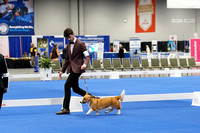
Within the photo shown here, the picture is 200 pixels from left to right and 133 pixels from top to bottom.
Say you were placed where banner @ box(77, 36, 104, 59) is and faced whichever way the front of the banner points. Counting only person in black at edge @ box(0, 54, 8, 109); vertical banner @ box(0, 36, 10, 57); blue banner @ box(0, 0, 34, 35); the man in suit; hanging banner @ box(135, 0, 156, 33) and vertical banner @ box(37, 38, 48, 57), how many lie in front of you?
2

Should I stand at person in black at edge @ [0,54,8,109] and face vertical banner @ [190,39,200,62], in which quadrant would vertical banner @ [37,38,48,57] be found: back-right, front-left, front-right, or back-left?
front-left

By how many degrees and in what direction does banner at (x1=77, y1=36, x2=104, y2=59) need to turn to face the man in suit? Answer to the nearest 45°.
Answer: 0° — it already faces them

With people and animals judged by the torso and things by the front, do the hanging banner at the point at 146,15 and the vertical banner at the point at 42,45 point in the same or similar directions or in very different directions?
same or similar directions

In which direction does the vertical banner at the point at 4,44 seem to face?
toward the camera

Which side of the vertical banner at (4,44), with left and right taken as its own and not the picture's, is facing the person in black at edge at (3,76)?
front

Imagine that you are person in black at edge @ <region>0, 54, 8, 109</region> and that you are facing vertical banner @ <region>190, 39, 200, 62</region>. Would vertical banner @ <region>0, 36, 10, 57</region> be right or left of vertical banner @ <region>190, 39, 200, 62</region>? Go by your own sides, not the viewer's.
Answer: left

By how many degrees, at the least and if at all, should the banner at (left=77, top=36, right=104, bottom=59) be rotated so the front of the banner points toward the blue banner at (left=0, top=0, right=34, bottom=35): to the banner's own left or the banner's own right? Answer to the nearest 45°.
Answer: approximately 135° to the banner's own right

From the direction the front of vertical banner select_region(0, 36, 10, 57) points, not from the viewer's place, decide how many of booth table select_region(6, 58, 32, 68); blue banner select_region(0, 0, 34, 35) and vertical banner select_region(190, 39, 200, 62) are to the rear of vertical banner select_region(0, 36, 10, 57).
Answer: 1

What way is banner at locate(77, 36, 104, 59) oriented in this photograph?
toward the camera

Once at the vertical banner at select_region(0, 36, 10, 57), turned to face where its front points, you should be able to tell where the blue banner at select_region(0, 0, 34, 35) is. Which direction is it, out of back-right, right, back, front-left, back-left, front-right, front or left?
back

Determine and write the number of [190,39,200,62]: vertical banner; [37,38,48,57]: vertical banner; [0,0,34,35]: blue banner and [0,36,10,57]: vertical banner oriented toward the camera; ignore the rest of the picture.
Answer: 4

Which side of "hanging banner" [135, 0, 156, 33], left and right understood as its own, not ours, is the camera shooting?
front

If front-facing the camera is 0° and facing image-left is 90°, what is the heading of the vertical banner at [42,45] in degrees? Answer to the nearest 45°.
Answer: approximately 0°

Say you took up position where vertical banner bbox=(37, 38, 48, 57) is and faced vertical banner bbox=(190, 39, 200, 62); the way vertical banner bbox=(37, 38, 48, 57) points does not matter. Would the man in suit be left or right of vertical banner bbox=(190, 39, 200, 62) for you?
right
